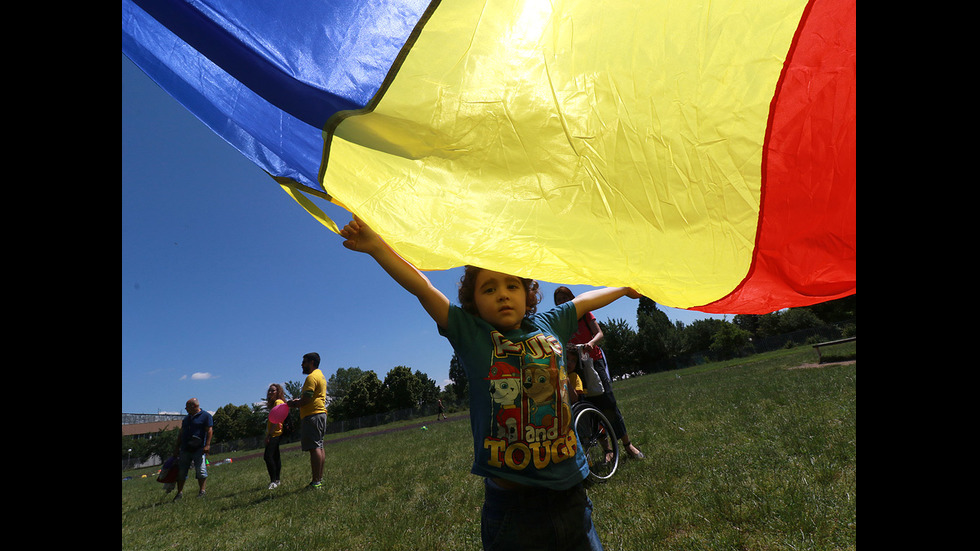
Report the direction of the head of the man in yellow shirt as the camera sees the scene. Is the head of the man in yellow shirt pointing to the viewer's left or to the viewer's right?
to the viewer's left

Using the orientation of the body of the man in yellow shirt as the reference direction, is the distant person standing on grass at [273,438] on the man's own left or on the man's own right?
on the man's own right

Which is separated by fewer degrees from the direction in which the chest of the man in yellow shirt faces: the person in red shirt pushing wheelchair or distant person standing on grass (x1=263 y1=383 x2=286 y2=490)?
the distant person standing on grass

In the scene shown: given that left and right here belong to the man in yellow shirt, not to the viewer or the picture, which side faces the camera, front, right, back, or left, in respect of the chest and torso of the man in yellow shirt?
left

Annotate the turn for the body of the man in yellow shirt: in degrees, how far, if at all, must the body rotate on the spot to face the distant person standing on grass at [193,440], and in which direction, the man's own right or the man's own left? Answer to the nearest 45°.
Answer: approximately 45° to the man's own right

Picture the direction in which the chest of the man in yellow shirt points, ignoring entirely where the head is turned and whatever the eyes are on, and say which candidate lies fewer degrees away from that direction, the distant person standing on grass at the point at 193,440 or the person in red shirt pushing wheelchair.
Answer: the distant person standing on grass

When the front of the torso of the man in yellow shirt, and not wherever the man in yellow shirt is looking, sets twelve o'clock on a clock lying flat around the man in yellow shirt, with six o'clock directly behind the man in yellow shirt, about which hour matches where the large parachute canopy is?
The large parachute canopy is roughly at 9 o'clock from the man in yellow shirt.

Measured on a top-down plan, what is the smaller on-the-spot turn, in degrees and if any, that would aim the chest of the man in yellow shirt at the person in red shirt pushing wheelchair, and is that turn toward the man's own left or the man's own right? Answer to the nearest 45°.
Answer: approximately 135° to the man's own left
